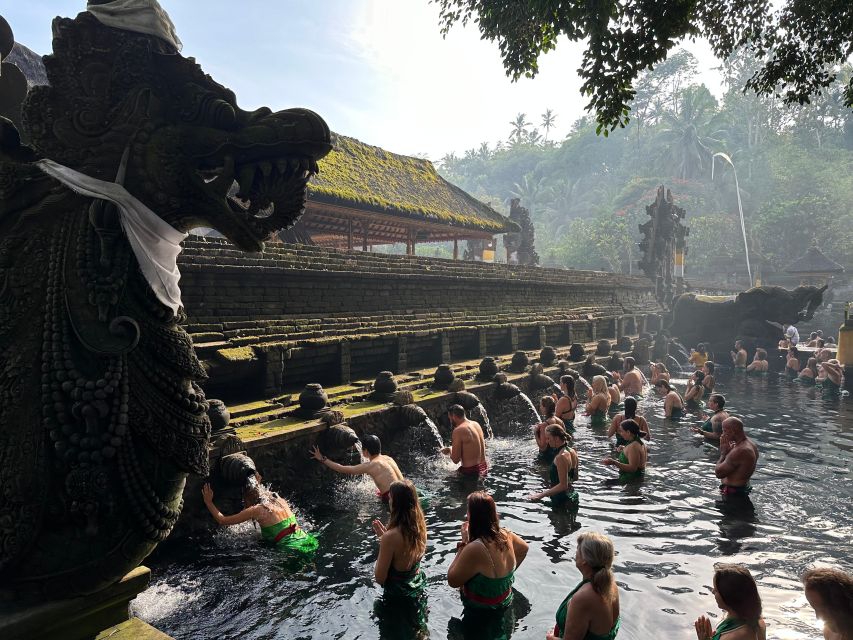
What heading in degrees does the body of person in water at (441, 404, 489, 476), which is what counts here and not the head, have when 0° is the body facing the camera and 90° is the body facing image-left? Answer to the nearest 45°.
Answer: approximately 135°

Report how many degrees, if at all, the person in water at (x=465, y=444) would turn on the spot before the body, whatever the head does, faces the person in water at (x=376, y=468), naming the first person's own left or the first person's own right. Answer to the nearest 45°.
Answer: approximately 90° to the first person's own left

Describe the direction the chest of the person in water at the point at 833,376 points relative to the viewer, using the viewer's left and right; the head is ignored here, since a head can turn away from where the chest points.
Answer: facing to the left of the viewer

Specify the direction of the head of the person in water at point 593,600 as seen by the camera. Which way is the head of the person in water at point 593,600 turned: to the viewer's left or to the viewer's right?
to the viewer's left

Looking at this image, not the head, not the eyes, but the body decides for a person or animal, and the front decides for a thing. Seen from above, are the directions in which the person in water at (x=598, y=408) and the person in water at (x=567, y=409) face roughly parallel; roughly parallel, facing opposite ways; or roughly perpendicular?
roughly parallel

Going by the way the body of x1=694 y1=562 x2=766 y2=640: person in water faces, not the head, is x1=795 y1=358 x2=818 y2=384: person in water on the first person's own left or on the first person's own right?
on the first person's own right

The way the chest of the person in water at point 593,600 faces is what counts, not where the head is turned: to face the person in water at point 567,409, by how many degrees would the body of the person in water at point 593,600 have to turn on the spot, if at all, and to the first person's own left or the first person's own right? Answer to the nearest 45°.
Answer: approximately 45° to the first person's own right

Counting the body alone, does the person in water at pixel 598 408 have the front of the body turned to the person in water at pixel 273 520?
no

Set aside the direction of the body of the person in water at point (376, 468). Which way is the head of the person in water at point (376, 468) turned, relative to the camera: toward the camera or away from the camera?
away from the camera

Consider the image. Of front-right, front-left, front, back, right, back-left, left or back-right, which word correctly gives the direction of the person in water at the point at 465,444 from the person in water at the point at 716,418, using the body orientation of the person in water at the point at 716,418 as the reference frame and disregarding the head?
front-left

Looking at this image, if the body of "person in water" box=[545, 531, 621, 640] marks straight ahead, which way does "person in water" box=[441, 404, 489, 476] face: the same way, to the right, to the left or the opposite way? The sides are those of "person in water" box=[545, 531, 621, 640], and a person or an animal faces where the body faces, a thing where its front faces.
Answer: the same way

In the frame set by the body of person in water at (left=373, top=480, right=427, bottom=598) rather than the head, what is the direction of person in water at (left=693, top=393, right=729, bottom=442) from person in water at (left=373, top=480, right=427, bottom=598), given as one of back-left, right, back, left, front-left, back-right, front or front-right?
right

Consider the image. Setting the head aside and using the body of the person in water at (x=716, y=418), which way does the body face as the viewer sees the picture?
to the viewer's left

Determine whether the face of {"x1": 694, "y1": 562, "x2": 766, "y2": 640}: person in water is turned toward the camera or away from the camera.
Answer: away from the camera

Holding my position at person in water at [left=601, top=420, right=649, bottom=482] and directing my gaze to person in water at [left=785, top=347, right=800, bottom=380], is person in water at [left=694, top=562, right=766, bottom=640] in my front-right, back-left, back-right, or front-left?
back-right

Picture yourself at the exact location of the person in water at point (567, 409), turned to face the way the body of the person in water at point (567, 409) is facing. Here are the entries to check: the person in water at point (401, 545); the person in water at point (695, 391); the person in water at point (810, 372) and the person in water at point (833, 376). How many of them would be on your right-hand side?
3

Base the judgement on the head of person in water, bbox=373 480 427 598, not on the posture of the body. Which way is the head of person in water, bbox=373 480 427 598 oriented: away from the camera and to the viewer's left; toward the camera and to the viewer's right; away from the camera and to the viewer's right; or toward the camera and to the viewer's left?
away from the camera and to the viewer's left
